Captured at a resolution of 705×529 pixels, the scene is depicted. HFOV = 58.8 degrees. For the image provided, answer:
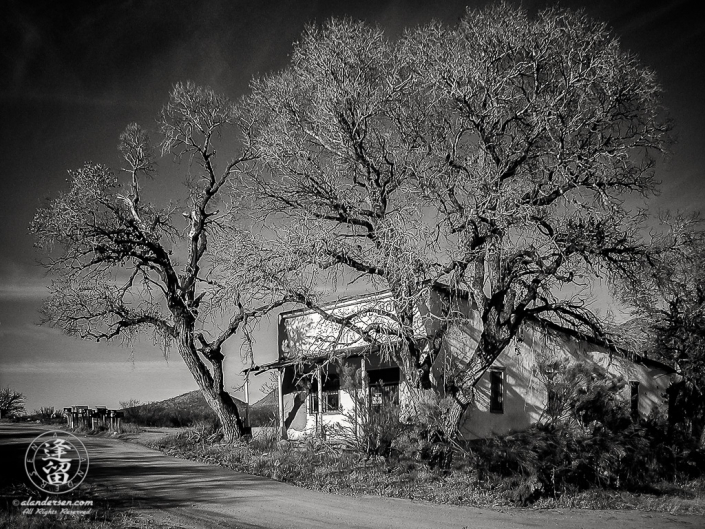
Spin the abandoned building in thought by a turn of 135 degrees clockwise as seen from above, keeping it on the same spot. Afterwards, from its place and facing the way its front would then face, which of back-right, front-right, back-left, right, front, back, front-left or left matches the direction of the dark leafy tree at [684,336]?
right

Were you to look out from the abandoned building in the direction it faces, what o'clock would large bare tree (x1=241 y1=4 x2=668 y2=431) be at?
The large bare tree is roughly at 10 o'clock from the abandoned building.

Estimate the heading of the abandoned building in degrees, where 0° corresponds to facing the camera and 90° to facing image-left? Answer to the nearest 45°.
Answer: approximately 45°
